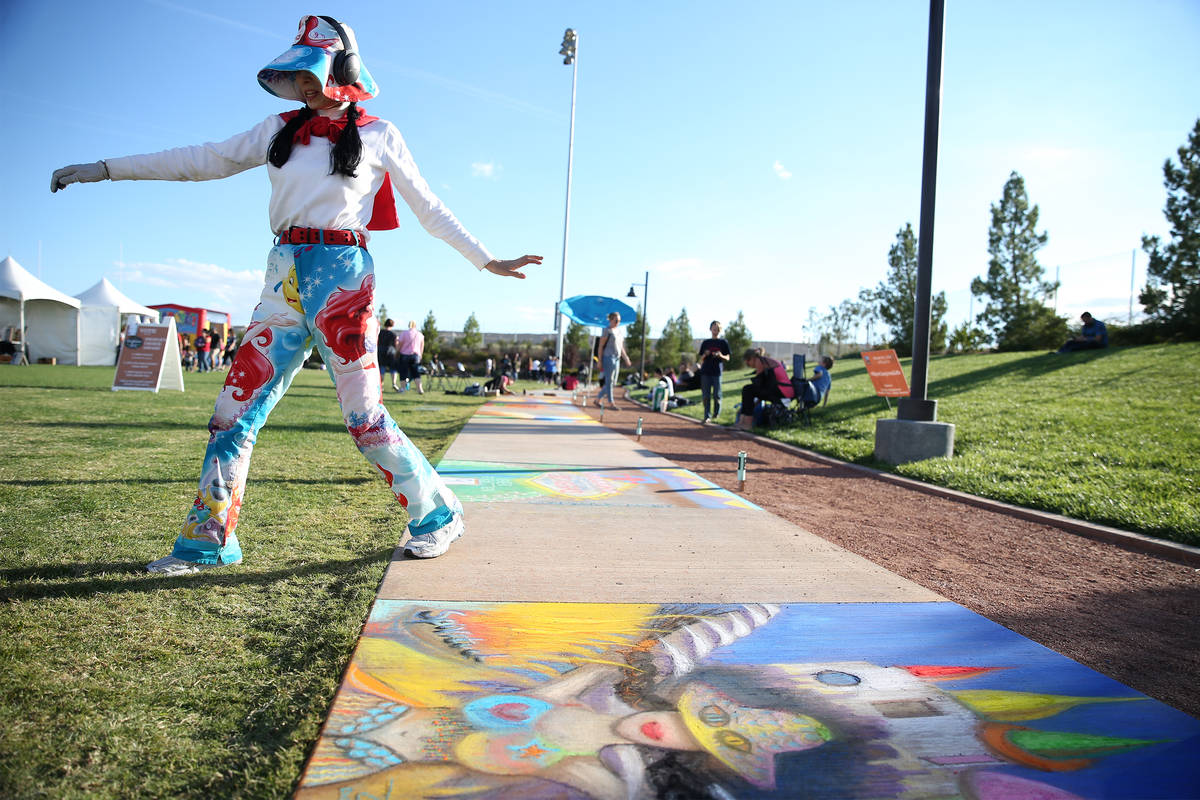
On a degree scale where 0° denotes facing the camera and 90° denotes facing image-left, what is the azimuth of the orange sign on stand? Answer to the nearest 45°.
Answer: approximately 0°

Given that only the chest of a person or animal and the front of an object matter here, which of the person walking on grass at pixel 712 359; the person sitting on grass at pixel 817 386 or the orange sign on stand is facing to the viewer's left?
the person sitting on grass

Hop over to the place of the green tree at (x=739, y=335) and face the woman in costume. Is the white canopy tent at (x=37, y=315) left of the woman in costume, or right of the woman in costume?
right

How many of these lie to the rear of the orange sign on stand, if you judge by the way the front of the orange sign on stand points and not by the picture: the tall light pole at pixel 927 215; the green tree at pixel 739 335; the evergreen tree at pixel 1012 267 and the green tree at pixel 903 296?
3

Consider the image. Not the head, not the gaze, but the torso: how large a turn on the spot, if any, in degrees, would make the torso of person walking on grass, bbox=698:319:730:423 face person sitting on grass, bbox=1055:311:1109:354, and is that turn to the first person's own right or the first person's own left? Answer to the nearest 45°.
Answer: approximately 135° to the first person's own left

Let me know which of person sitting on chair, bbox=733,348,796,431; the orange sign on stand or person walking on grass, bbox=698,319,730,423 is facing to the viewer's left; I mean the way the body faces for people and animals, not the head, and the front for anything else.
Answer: the person sitting on chair

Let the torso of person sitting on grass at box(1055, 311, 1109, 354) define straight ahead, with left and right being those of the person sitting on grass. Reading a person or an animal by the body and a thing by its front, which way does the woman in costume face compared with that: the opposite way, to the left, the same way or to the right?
to the left

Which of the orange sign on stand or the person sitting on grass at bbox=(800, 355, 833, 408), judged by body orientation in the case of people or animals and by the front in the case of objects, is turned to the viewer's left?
the person sitting on grass

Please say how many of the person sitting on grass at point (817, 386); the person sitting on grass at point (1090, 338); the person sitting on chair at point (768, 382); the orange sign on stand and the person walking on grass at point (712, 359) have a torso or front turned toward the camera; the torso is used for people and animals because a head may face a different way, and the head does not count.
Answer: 2

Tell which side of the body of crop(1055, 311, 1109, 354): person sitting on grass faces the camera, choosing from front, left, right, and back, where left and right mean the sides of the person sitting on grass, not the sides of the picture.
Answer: left

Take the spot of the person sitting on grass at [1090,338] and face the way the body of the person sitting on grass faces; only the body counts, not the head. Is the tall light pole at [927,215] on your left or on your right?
on your left

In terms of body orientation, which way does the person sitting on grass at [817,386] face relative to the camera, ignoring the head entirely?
to the viewer's left
